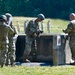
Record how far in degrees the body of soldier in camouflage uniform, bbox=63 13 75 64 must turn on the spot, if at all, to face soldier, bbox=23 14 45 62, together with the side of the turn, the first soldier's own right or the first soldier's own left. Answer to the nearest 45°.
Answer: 0° — they already face them

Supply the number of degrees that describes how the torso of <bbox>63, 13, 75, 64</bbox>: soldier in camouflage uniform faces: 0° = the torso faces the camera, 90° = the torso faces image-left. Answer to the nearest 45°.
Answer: approximately 90°

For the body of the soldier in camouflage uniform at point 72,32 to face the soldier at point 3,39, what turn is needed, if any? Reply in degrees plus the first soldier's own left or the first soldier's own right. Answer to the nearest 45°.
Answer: approximately 45° to the first soldier's own left
